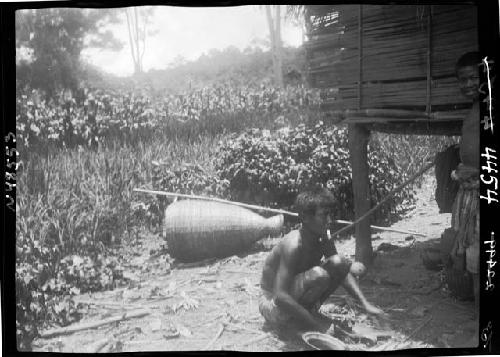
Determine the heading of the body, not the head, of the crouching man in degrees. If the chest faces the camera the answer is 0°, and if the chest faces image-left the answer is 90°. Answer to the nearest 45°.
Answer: approximately 315°

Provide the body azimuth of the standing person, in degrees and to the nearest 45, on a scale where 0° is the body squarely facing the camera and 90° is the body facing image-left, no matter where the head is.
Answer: approximately 45°

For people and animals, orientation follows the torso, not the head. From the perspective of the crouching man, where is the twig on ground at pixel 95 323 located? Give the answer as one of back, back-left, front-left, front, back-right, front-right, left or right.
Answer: back-right

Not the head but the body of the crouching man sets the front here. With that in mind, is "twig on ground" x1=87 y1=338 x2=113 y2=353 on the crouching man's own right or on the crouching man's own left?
on the crouching man's own right

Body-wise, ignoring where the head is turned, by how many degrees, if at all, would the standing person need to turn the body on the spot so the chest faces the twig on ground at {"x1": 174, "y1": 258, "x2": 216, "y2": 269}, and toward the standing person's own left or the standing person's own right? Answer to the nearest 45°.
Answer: approximately 45° to the standing person's own right

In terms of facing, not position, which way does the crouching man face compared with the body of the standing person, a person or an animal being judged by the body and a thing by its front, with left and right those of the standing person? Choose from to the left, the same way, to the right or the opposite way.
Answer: to the left

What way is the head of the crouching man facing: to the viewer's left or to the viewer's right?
to the viewer's right

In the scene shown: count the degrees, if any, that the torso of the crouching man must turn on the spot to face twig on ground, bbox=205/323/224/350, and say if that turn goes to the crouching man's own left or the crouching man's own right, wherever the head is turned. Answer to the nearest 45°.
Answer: approximately 135° to the crouching man's own right

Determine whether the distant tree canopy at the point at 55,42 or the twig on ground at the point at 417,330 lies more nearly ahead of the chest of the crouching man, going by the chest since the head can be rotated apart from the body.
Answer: the twig on ground

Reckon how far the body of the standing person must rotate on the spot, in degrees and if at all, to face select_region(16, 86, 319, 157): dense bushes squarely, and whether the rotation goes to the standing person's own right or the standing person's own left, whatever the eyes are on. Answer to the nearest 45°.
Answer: approximately 45° to the standing person's own right
